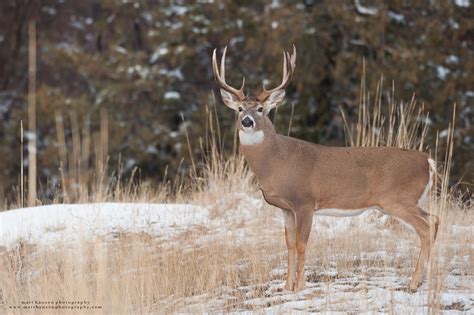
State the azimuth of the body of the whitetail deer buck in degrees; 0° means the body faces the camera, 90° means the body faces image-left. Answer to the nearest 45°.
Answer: approximately 90°
